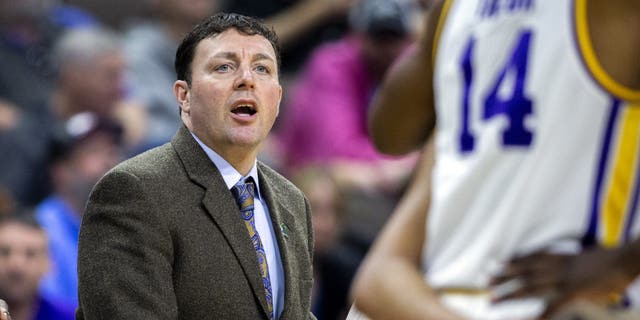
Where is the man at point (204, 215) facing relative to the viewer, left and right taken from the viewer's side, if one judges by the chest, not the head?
facing the viewer and to the right of the viewer

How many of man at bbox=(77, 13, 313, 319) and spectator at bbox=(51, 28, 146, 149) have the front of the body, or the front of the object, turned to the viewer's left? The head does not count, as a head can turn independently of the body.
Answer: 0

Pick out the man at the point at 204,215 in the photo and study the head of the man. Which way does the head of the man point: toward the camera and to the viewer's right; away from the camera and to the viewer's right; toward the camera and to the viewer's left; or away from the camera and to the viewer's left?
toward the camera and to the viewer's right

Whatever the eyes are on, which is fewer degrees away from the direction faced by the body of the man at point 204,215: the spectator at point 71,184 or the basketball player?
the basketball player

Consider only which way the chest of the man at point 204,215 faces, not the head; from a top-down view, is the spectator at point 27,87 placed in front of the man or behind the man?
behind

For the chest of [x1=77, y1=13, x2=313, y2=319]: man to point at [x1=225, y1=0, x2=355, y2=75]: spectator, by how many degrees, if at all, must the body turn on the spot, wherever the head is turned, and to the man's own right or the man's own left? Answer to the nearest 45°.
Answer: approximately 135° to the man's own left
